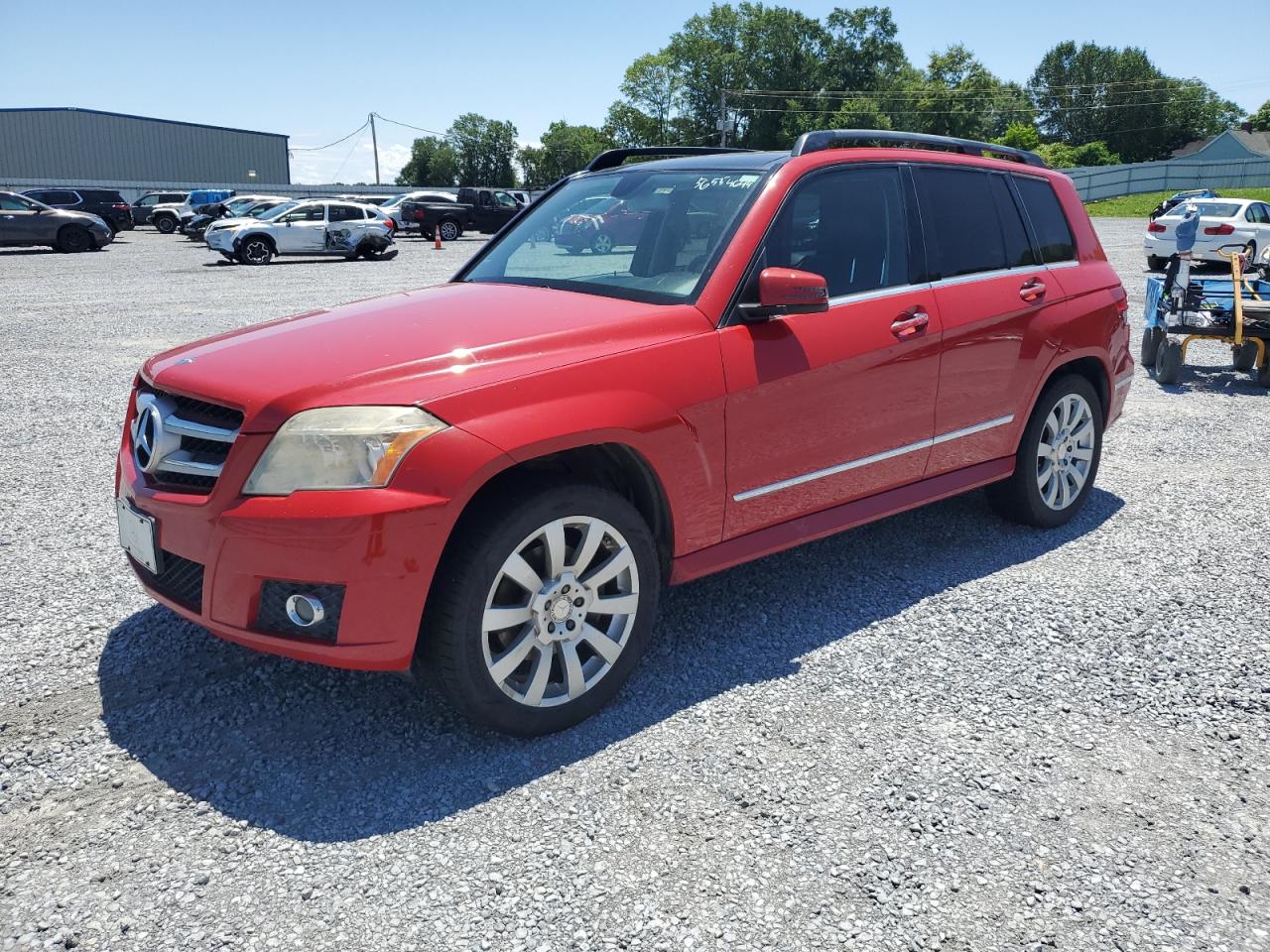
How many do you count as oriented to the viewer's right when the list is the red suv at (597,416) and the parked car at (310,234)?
0

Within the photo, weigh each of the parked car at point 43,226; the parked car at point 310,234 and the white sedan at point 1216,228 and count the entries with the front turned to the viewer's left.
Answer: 1

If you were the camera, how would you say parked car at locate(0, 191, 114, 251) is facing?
facing to the right of the viewer

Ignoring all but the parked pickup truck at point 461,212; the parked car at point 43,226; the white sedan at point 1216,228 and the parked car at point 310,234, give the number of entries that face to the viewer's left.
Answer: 1

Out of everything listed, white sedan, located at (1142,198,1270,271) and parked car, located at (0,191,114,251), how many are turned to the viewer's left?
0

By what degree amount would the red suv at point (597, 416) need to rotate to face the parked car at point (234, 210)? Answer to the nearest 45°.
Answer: approximately 135° to its right

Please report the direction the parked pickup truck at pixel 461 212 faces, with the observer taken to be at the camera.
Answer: facing away from the viewer and to the right of the viewer

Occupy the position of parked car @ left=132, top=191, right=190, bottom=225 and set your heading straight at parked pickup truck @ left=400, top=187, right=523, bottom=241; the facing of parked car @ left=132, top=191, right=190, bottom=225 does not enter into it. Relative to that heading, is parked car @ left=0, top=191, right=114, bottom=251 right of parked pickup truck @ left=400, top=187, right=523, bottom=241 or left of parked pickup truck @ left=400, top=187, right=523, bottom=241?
right

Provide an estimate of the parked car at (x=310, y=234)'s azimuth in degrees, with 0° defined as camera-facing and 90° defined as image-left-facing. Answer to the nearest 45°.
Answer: approximately 90°

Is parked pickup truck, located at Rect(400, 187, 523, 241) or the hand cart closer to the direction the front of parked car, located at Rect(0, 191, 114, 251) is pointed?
the parked pickup truck

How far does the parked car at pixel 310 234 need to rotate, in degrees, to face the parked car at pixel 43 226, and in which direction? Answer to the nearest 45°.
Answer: approximately 45° to its right

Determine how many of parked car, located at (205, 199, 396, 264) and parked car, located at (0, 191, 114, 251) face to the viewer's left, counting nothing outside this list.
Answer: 1

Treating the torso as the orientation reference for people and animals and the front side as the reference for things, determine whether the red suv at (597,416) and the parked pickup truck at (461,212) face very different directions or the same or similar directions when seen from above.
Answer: very different directions

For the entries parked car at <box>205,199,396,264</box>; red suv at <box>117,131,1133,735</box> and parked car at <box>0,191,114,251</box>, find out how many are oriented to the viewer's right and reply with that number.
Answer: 1

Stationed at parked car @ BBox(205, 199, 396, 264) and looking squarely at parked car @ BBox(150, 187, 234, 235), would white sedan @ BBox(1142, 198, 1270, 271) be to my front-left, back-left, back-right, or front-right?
back-right

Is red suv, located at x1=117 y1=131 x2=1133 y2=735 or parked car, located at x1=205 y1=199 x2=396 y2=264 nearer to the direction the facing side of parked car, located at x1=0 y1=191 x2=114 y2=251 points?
the parked car
